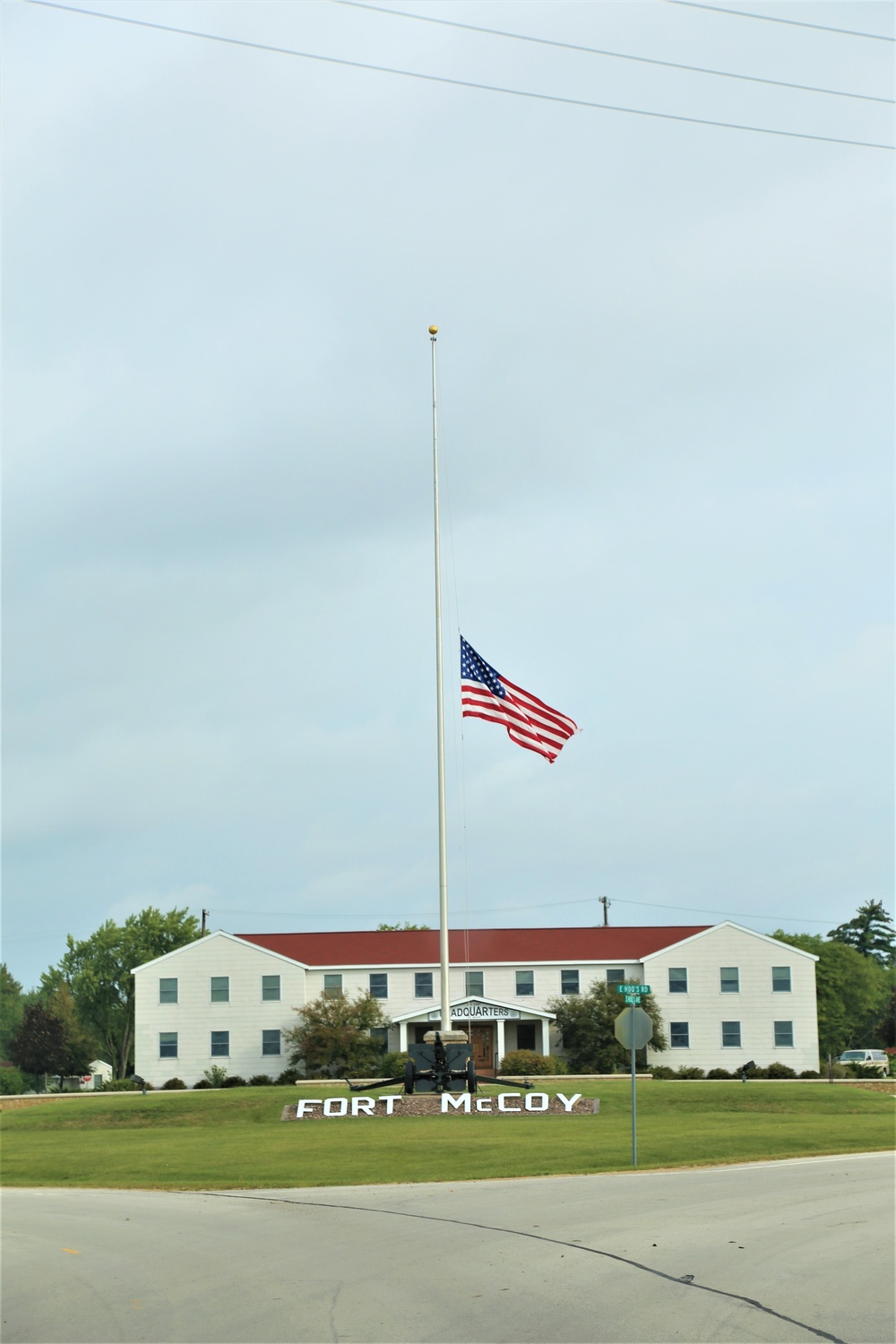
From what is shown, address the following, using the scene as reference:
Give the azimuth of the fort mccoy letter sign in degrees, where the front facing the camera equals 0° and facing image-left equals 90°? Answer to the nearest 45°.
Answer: approximately 0°
